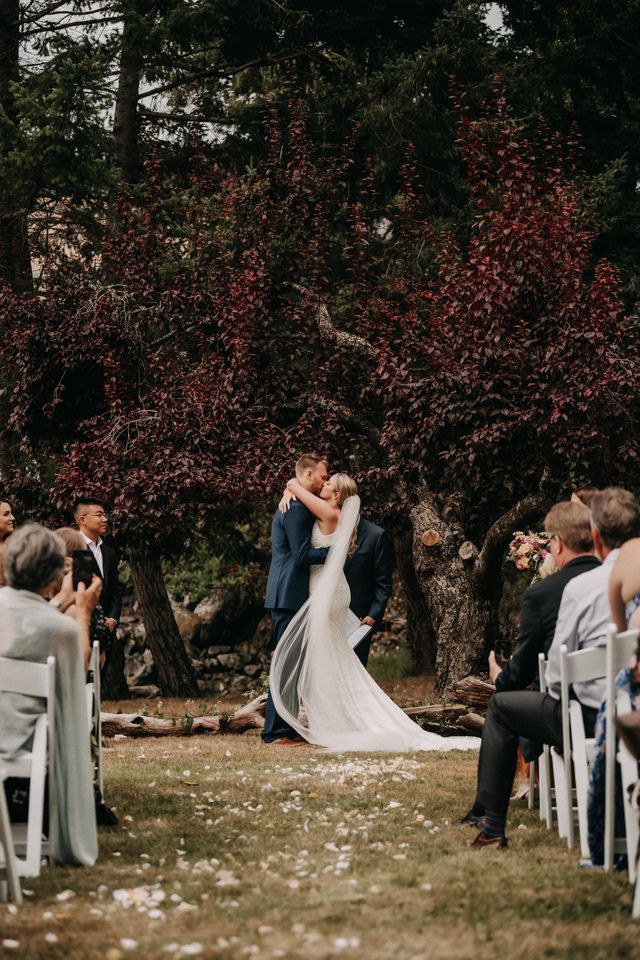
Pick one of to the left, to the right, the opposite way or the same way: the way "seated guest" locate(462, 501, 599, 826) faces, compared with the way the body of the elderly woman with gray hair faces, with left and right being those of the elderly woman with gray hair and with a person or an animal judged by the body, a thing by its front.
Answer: to the left

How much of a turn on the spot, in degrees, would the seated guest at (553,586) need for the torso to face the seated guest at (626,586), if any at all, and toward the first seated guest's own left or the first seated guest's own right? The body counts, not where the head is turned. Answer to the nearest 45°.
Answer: approximately 135° to the first seated guest's own left

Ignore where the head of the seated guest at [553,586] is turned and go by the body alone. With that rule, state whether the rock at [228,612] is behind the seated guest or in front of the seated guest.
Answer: in front

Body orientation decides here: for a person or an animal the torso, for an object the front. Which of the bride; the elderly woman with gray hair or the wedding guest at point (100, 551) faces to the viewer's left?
the bride

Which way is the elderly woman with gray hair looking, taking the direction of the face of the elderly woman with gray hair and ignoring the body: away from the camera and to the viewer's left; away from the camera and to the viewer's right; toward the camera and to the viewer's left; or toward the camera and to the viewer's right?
away from the camera and to the viewer's right

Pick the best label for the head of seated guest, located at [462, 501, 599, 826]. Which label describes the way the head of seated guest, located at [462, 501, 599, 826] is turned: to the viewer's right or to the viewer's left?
to the viewer's left

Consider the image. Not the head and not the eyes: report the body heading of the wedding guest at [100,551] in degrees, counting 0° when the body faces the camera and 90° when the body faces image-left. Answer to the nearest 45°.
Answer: approximately 315°

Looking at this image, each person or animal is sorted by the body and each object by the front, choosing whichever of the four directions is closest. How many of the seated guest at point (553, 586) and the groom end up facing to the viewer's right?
1

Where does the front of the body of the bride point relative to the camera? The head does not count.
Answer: to the viewer's left

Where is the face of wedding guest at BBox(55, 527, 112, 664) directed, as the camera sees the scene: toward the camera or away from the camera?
away from the camera

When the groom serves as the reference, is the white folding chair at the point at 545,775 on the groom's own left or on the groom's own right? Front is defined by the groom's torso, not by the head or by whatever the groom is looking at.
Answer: on the groom's own right
